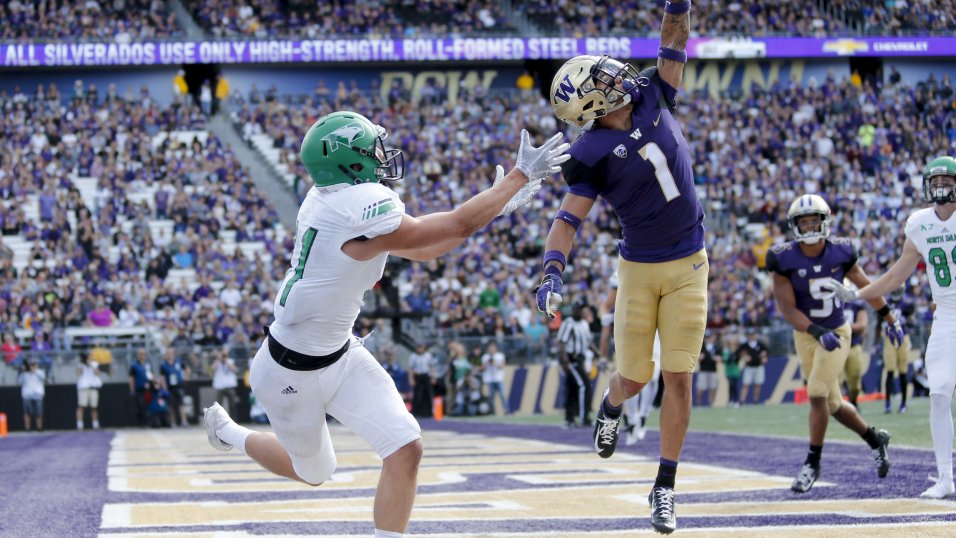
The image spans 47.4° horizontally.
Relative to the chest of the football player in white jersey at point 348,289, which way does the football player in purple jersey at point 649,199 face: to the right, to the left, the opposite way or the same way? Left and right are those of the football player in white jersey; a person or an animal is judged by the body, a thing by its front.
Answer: to the right

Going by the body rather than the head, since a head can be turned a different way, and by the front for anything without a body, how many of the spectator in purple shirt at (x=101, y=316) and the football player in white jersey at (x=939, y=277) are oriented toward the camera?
2

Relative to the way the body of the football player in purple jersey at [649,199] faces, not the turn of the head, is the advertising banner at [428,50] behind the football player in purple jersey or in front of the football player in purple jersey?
behind

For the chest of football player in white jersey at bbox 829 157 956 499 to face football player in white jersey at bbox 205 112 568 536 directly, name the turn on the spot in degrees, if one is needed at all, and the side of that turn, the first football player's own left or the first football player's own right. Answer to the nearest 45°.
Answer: approximately 45° to the first football player's own right

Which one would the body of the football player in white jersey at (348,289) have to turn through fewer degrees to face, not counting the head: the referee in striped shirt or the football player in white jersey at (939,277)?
the football player in white jersey

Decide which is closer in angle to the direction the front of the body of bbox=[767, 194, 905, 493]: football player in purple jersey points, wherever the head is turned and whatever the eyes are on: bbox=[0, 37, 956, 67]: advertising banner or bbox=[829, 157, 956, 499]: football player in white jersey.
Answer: the football player in white jersey

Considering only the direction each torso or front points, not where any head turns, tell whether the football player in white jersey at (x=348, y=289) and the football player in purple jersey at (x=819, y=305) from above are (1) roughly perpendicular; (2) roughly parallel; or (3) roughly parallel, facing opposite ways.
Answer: roughly perpendicular

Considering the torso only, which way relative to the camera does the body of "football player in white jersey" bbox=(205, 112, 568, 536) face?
to the viewer's right

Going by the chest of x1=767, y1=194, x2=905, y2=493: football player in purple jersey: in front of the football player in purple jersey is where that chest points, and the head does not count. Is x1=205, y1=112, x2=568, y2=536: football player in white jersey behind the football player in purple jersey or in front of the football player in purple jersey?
in front

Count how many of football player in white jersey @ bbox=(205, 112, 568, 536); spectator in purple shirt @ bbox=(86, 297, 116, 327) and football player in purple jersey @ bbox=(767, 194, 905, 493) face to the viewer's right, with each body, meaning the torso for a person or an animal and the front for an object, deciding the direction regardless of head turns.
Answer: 1
